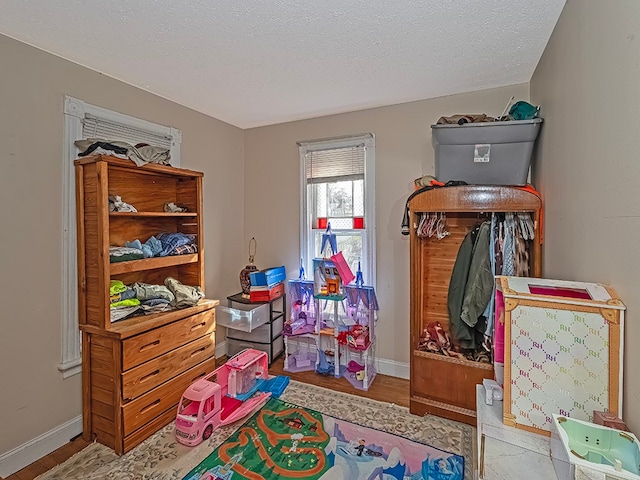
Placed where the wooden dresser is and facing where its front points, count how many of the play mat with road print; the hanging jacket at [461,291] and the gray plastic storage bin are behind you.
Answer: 0

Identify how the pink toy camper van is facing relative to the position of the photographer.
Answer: facing the viewer and to the left of the viewer

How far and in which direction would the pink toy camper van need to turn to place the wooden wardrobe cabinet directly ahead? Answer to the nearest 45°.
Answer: approximately 135° to its left

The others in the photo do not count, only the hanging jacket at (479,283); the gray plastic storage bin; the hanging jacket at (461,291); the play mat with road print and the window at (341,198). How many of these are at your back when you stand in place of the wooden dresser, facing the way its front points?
0

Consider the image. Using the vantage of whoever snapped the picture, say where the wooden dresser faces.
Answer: facing the viewer and to the right of the viewer

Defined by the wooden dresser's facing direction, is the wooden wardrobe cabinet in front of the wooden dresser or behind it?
in front

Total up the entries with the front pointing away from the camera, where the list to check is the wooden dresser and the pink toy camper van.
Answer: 0

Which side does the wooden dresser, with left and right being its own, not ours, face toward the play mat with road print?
front

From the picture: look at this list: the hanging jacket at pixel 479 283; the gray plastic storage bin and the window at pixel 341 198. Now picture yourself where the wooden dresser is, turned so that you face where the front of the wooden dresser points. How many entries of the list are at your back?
0

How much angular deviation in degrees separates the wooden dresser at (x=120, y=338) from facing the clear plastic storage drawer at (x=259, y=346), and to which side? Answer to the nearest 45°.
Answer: approximately 90° to its left

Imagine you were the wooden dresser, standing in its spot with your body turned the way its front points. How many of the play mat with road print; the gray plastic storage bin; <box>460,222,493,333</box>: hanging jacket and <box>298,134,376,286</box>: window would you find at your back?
0

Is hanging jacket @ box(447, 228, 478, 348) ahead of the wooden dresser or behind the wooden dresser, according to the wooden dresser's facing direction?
ahead

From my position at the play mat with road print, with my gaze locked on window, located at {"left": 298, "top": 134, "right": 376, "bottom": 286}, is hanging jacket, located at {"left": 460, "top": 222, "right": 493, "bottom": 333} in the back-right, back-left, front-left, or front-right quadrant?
front-right
